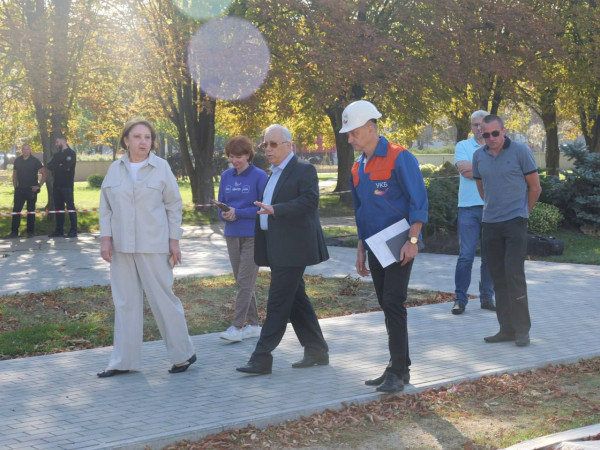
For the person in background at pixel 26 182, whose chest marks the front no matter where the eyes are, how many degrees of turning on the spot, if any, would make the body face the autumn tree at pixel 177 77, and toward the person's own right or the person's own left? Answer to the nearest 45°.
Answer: approximately 135° to the person's own left

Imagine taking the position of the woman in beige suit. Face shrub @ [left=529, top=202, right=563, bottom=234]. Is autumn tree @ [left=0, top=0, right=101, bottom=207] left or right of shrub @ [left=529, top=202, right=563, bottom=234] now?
left

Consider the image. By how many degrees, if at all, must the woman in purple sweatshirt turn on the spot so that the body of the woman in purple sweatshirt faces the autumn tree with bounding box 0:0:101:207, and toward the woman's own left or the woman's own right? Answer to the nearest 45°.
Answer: approximately 135° to the woman's own right

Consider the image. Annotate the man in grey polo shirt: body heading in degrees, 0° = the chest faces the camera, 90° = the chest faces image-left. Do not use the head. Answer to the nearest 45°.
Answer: approximately 45°

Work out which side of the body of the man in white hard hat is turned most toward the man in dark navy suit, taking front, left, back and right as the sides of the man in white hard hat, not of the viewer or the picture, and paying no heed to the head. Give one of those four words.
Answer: right

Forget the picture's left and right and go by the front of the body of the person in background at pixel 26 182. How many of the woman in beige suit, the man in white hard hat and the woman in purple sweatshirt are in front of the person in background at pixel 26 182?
3
